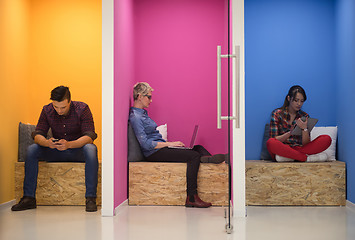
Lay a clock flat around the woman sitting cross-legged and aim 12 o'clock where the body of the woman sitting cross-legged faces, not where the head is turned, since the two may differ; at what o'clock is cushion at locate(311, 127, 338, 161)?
The cushion is roughly at 9 o'clock from the woman sitting cross-legged.

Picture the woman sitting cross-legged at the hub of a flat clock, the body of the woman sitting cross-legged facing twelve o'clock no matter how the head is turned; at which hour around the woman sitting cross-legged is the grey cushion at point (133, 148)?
The grey cushion is roughly at 4 o'clock from the woman sitting cross-legged.

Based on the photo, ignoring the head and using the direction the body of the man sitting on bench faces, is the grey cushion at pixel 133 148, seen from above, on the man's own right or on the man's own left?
on the man's own left

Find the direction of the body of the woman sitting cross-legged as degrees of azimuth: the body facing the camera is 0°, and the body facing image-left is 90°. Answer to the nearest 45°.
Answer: approximately 315°

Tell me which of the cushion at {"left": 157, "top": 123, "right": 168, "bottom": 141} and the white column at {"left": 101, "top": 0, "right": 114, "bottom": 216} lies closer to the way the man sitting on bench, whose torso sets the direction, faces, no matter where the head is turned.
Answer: the white column

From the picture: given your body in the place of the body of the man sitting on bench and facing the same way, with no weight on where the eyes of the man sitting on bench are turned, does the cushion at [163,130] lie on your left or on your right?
on your left

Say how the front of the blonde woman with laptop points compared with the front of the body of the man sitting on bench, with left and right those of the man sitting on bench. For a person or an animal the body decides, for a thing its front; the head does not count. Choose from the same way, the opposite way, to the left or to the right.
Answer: to the left

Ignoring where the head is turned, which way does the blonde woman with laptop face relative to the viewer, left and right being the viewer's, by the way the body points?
facing to the right of the viewer

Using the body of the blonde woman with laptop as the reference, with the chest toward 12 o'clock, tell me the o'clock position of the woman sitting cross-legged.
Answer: The woman sitting cross-legged is roughly at 12 o'clock from the blonde woman with laptop.

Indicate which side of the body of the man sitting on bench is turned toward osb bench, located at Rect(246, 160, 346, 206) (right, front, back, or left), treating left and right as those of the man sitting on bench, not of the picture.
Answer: left

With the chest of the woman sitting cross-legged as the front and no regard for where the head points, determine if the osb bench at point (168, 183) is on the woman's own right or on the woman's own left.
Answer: on the woman's own right

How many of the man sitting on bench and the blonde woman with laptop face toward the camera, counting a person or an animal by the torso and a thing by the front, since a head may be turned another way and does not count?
1

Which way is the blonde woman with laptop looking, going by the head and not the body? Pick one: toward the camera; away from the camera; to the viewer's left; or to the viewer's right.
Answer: to the viewer's right

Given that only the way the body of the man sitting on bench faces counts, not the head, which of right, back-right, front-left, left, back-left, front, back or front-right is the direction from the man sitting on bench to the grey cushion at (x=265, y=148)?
left

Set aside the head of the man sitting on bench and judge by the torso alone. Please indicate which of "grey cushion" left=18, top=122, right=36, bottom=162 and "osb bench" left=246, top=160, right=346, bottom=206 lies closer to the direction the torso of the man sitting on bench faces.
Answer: the osb bench
